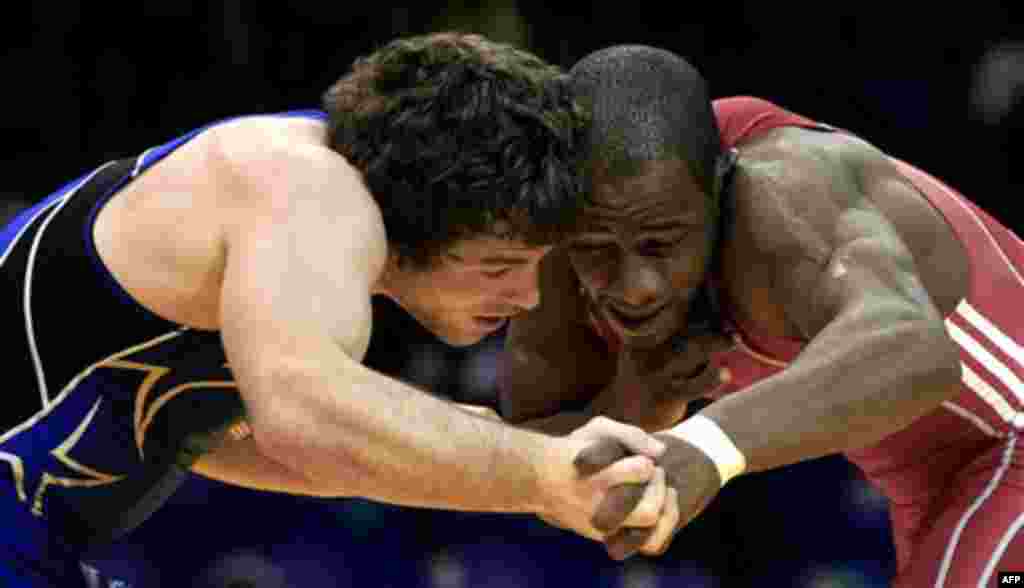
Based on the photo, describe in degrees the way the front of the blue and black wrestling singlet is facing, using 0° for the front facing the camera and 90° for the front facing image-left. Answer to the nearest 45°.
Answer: approximately 270°

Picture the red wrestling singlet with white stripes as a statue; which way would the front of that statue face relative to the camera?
to the viewer's left

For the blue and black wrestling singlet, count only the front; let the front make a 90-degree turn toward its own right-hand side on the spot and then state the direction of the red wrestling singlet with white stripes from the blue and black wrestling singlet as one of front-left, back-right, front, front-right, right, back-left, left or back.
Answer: left
